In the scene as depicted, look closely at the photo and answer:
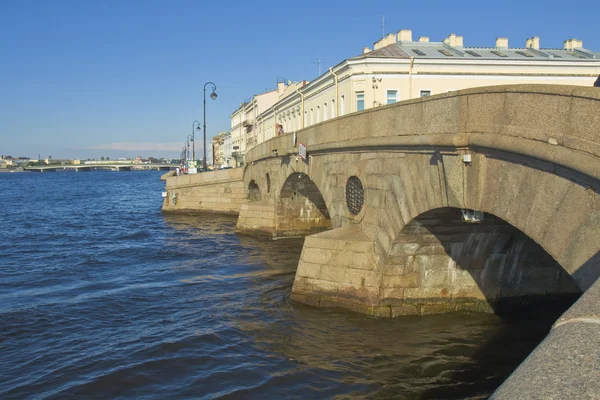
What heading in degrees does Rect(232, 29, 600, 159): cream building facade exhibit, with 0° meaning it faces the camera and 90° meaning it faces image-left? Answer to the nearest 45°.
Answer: approximately 45°

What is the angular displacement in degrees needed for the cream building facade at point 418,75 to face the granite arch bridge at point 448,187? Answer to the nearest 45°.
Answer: approximately 45° to its left
